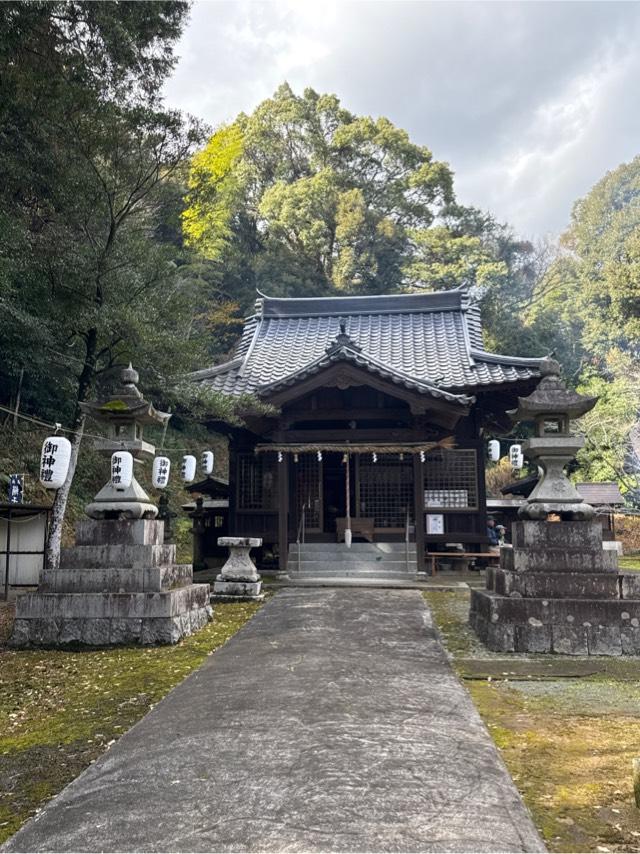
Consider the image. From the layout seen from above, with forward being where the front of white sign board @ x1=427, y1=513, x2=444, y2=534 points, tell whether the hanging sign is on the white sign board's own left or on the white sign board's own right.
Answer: on the white sign board's own right

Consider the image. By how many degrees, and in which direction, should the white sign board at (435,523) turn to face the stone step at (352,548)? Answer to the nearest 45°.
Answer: approximately 90° to its right

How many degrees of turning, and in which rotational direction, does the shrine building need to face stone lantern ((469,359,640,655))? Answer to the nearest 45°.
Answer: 0° — it already faces it

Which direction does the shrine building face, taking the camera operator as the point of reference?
facing the viewer

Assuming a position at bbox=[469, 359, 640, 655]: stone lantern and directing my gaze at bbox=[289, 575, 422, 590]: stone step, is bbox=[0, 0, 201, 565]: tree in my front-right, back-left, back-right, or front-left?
front-left

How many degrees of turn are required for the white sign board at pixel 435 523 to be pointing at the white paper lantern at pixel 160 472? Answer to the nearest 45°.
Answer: approximately 45° to its right

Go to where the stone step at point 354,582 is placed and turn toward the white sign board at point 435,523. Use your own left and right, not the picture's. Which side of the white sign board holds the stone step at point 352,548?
left

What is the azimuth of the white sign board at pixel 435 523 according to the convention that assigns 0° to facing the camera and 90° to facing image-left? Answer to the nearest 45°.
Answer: approximately 0°

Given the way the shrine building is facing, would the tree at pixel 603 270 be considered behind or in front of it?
behind

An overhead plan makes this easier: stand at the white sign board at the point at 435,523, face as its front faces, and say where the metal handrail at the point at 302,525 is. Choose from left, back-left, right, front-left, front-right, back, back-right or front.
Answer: right

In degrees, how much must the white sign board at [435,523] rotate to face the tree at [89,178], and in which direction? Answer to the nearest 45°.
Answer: approximately 45° to its right

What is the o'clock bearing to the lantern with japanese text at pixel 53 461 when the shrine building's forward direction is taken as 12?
The lantern with japanese text is roughly at 1 o'clock from the shrine building.
